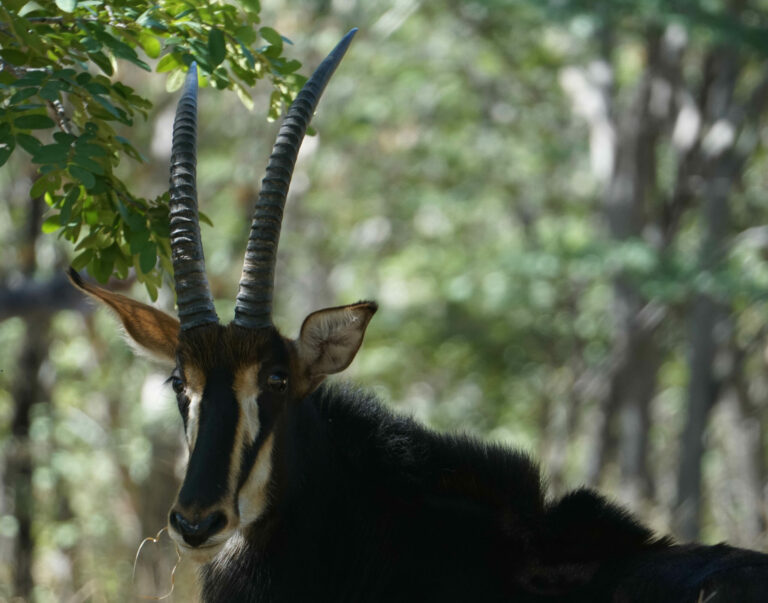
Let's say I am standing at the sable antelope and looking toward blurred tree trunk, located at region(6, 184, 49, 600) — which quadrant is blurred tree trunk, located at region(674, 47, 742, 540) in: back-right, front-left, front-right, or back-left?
front-right

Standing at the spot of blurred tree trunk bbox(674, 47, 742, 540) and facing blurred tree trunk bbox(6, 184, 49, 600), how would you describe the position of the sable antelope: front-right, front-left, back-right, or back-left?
front-left

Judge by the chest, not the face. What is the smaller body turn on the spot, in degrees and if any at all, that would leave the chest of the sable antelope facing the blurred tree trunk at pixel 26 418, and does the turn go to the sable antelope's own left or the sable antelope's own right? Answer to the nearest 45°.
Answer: approximately 90° to the sable antelope's own right

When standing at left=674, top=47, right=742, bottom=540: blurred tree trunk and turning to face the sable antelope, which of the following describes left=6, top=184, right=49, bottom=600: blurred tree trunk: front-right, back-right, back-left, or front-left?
front-right

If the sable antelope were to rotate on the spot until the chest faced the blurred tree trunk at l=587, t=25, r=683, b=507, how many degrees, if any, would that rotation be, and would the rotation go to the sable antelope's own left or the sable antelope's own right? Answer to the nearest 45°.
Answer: approximately 135° to the sable antelope's own right

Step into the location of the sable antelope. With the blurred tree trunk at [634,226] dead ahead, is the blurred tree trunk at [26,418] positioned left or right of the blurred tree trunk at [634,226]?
left
